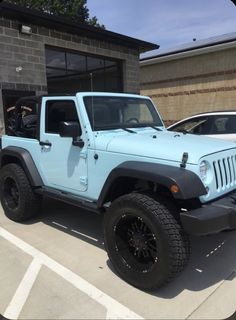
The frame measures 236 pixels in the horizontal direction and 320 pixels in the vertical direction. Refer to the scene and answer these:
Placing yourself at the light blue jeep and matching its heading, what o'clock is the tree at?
The tree is roughly at 7 o'clock from the light blue jeep.

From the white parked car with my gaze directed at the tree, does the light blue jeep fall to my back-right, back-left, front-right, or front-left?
back-left

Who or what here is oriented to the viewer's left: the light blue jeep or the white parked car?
the white parked car

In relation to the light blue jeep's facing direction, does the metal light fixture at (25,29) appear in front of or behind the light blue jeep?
behind

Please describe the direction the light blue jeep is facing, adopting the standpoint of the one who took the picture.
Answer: facing the viewer and to the right of the viewer

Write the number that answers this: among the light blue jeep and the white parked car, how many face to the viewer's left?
1

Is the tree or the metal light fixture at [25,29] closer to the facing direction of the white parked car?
the metal light fixture

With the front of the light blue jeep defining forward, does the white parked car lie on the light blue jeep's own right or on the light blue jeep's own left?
on the light blue jeep's own left

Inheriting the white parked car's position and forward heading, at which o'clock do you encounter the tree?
The tree is roughly at 2 o'clock from the white parked car.

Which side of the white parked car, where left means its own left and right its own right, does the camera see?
left
